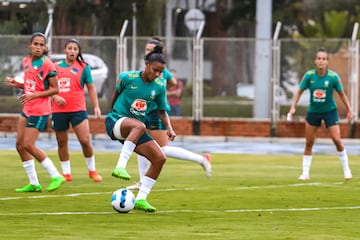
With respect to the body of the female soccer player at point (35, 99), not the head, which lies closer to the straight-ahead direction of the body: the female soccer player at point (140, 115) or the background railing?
the female soccer player

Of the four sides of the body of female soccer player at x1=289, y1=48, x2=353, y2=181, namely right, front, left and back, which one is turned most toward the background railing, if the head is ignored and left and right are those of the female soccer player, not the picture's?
back
